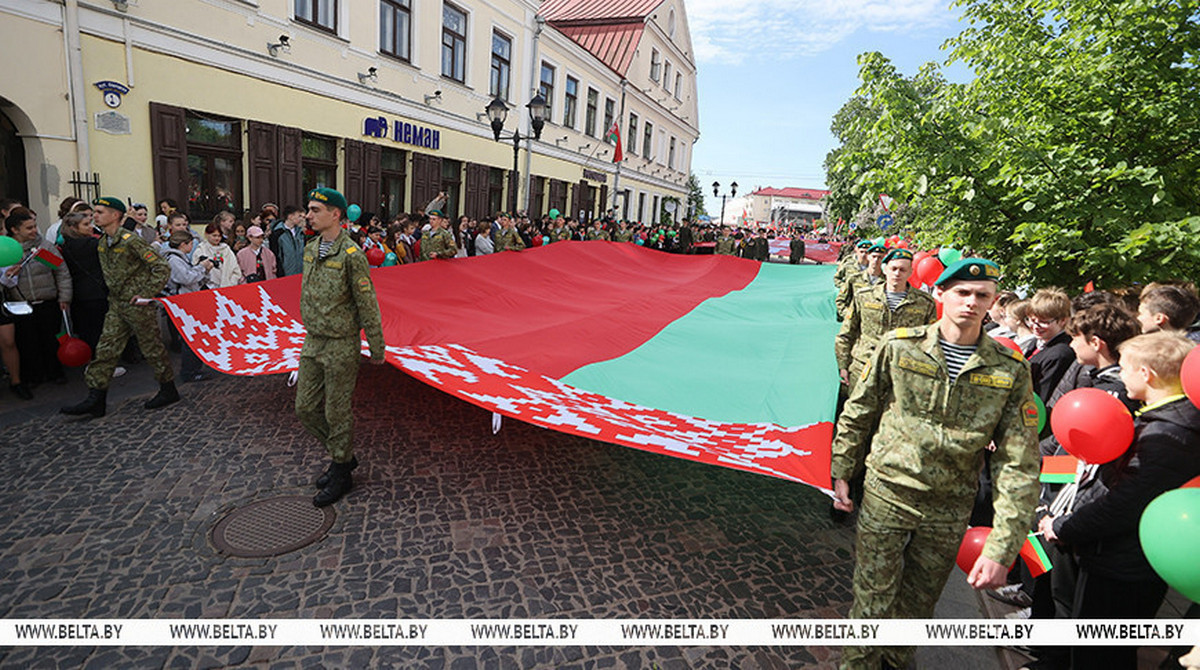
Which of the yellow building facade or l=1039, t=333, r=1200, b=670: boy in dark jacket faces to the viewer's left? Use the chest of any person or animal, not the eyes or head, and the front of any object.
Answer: the boy in dark jacket

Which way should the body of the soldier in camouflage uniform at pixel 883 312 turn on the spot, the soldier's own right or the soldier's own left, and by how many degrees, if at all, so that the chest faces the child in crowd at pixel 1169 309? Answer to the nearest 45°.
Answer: approximately 45° to the soldier's own left

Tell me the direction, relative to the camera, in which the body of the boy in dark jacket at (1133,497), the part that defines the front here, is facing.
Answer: to the viewer's left

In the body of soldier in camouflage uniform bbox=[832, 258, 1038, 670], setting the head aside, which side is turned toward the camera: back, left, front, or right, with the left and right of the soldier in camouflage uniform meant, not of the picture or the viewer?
front

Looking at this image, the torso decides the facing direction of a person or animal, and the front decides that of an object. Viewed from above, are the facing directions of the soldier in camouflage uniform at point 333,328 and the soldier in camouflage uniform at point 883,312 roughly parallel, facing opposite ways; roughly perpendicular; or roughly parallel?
roughly parallel

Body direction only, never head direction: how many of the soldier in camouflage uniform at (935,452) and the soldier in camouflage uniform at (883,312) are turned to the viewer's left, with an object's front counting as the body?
0

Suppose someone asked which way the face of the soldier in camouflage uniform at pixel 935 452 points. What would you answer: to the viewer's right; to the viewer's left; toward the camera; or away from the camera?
toward the camera

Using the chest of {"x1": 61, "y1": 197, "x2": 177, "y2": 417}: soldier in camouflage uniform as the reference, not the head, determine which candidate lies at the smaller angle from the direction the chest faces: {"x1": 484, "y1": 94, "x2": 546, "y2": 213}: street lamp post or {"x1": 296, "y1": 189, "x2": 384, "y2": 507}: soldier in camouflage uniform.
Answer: the soldier in camouflage uniform

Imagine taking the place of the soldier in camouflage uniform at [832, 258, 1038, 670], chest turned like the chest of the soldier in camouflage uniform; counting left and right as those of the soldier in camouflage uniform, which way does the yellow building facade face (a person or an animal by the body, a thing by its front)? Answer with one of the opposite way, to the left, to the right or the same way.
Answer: to the left

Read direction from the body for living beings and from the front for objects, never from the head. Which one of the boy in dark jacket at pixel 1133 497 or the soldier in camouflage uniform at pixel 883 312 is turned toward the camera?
the soldier in camouflage uniform

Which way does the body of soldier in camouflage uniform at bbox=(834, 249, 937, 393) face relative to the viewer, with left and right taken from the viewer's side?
facing the viewer

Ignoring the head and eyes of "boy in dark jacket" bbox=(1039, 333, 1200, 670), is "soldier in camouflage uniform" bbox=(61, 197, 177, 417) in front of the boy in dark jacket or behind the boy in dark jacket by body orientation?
in front

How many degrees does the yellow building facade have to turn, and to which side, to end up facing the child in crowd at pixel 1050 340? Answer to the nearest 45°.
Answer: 0° — it already faces them

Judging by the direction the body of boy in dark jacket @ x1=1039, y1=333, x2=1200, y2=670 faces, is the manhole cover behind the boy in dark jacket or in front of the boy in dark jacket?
in front

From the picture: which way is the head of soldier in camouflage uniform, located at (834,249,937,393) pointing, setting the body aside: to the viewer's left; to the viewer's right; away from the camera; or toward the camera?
toward the camera

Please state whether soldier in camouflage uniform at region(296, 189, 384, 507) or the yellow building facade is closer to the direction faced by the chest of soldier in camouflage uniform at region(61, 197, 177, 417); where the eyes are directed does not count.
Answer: the soldier in camouflage uniform
